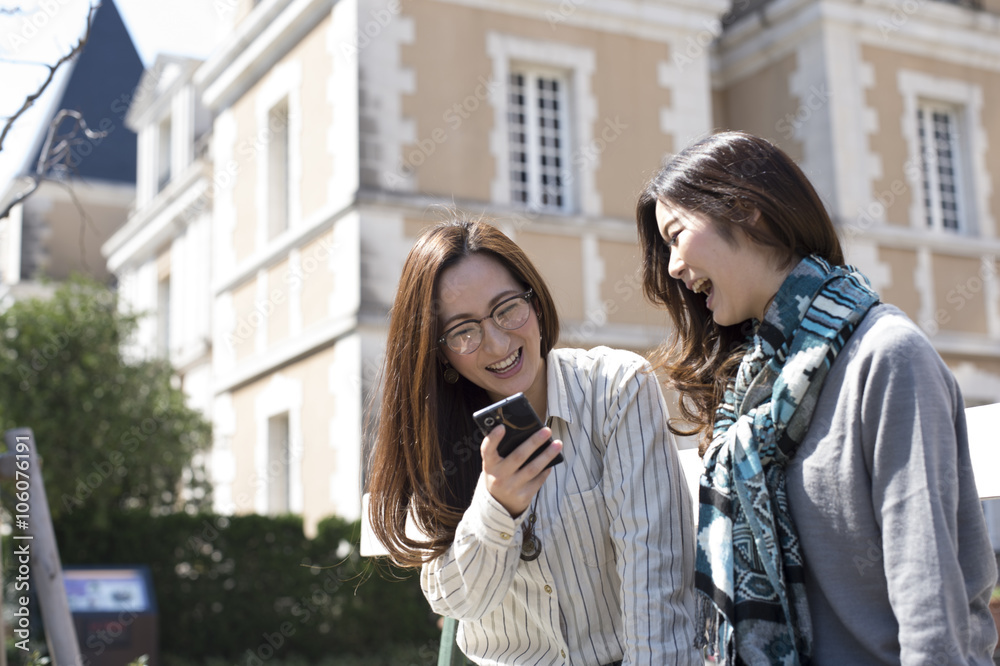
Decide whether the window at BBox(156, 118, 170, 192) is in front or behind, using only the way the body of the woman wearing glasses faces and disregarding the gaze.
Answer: behind

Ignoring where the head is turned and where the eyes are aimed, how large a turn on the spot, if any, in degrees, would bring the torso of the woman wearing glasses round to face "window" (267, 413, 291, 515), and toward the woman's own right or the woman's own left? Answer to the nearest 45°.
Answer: approximately 180°

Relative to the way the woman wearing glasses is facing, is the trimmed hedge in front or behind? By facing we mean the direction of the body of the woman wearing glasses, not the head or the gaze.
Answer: behind

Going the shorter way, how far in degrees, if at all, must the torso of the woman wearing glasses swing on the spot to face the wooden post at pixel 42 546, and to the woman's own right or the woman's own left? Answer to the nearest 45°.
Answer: approximately 135° to the woman's own right

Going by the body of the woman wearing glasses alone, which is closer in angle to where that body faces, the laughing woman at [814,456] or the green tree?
the laughing woman

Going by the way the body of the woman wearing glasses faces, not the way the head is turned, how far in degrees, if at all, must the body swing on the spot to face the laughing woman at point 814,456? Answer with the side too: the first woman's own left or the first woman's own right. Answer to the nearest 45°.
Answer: approximately 45° to the first woman's own left

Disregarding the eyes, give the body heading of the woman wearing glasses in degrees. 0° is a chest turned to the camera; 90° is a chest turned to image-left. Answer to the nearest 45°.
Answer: approximately 0°
